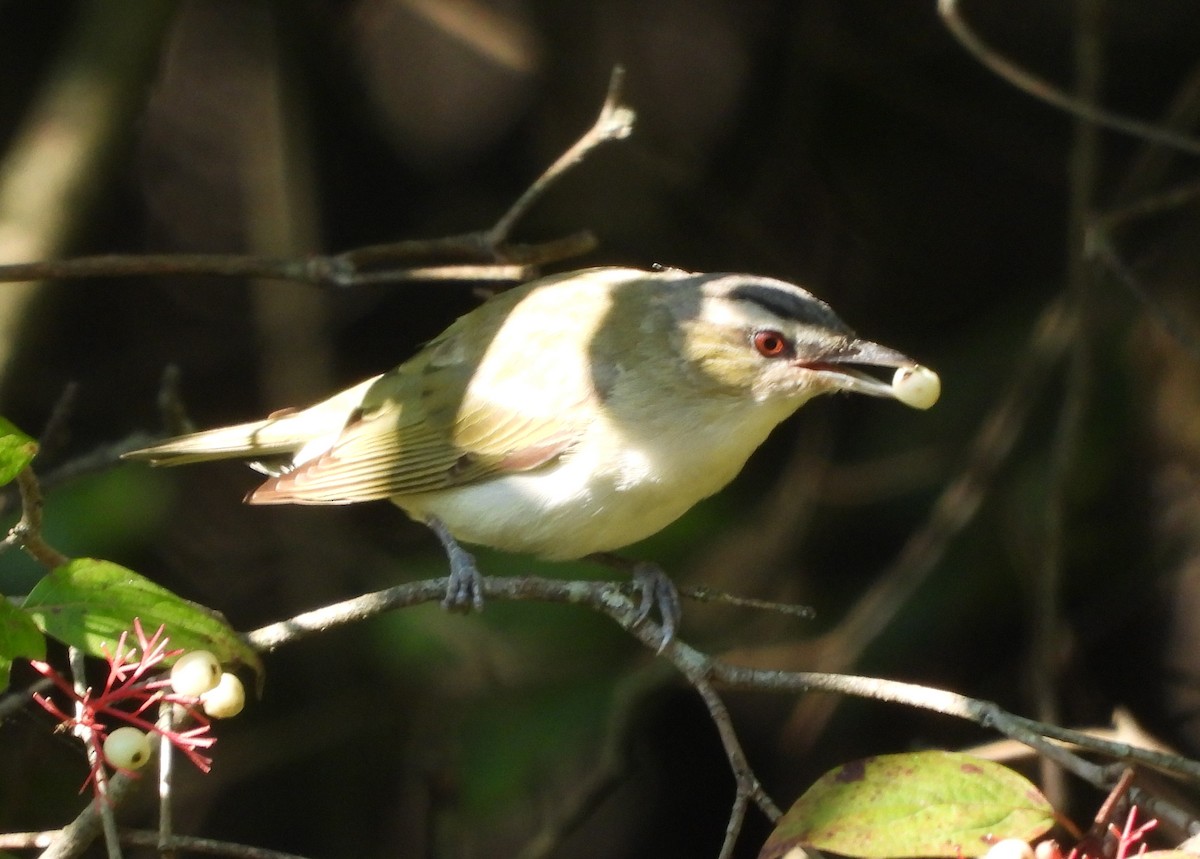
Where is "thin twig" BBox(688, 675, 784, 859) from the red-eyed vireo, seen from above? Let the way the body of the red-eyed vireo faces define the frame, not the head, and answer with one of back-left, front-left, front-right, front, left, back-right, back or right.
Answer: front

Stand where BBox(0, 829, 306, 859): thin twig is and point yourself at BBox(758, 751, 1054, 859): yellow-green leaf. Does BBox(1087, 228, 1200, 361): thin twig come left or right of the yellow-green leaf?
left

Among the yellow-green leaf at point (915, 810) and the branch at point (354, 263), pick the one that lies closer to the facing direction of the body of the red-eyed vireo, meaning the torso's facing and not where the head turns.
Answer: the yellow-green leaf

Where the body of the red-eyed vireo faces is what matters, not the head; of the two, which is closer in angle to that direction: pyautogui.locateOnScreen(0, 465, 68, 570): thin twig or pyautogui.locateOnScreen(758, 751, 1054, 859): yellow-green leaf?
the yellow-green leaf

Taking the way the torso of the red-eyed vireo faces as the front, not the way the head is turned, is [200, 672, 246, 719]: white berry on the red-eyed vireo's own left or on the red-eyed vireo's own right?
on the red-eyed vireo's own right

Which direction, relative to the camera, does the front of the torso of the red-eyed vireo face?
to the viewer's right

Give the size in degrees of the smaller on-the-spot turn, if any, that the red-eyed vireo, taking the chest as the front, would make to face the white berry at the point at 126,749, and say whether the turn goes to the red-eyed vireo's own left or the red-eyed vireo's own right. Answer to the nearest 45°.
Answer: approximately 90° to the red-eyed vireo's own right

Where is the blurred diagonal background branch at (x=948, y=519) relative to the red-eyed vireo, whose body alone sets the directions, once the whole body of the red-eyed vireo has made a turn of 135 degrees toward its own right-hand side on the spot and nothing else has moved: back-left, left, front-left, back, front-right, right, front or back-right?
back

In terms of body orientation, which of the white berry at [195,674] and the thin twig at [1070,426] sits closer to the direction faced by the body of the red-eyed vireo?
the thin twig

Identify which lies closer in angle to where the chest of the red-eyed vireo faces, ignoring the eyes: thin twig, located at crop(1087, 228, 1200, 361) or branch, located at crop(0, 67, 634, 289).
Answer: the thin twig

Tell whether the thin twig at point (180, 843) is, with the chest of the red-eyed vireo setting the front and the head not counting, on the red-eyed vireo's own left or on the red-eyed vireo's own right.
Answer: on the red-eyed vireo's own right

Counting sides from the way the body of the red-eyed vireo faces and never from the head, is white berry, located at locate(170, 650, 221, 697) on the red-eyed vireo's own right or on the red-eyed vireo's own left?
on the red-eyed vireo's own right
